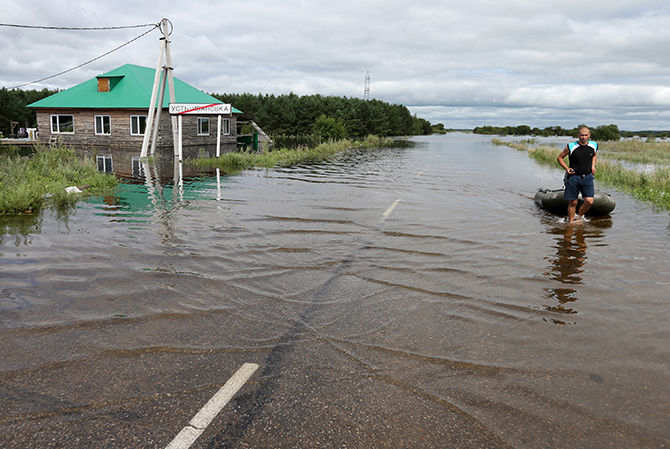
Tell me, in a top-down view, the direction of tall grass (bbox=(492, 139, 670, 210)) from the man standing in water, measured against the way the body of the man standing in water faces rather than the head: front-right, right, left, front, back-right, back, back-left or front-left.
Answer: back

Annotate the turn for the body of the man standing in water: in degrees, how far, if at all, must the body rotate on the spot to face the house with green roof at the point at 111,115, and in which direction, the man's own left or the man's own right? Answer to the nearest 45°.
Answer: approximately 135° to the man's own right

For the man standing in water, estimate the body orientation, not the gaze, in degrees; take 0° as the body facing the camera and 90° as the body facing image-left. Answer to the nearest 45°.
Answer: approximately 0°

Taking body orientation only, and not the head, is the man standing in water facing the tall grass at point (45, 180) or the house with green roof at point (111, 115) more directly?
the tall grass

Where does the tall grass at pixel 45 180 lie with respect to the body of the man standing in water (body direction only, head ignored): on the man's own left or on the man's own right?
on the man's own right

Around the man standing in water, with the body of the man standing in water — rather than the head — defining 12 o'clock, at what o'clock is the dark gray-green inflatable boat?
The dark gray-green inflatable boat is roughly at 6 o'clock from the man standing in water.
